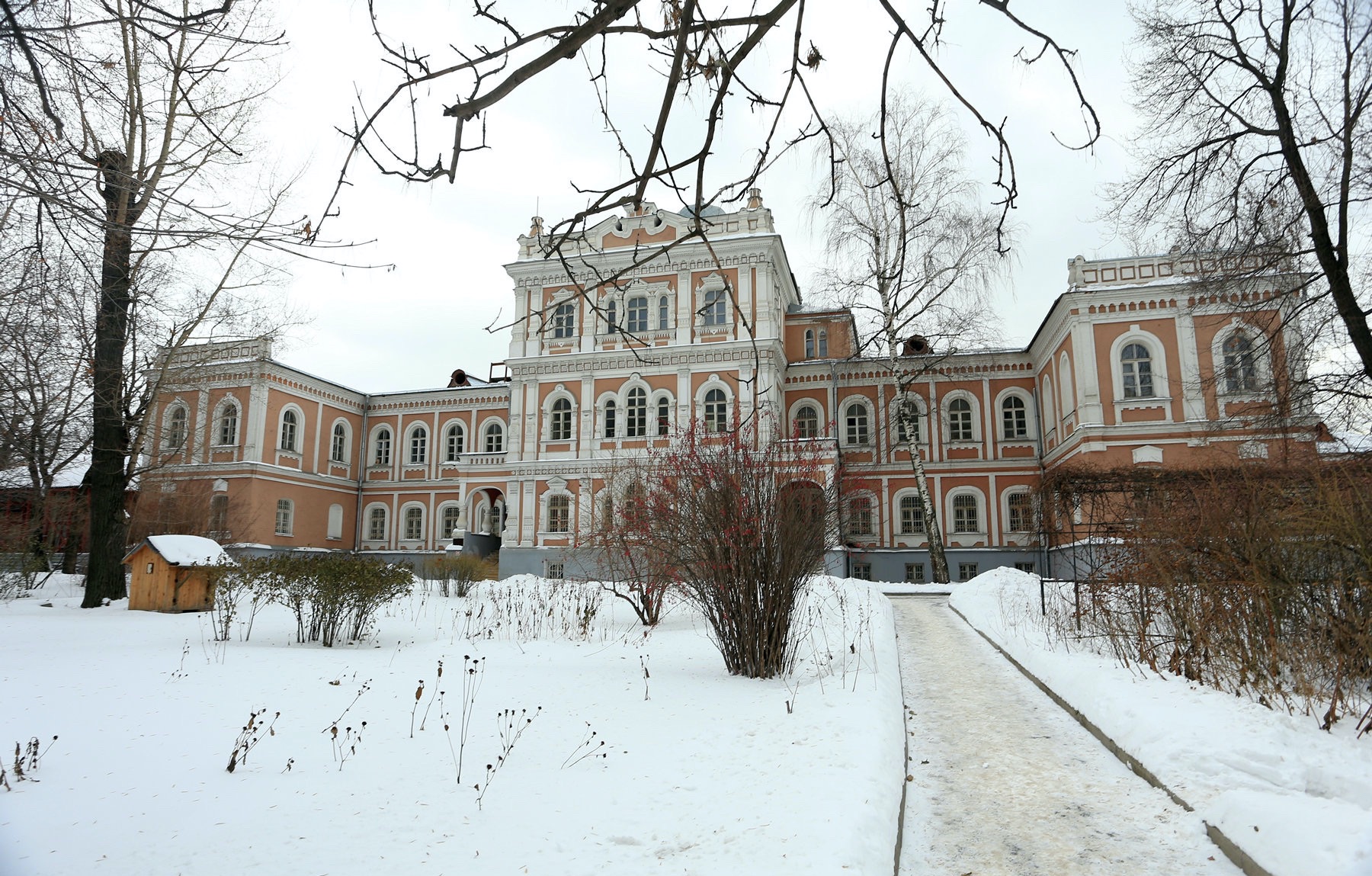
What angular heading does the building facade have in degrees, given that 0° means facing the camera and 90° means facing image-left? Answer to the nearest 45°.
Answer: approximately 0°

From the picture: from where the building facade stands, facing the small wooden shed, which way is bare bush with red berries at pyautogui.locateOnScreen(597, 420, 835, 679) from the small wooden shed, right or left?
left

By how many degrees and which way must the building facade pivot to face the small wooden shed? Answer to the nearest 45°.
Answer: approximately 45° to its right

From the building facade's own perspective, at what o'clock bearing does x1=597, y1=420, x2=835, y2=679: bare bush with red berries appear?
The bare bush with red berries is roughly at 12 o'clock from the building facade.

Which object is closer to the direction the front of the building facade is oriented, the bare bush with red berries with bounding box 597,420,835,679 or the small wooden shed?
the bare bush with red berries
